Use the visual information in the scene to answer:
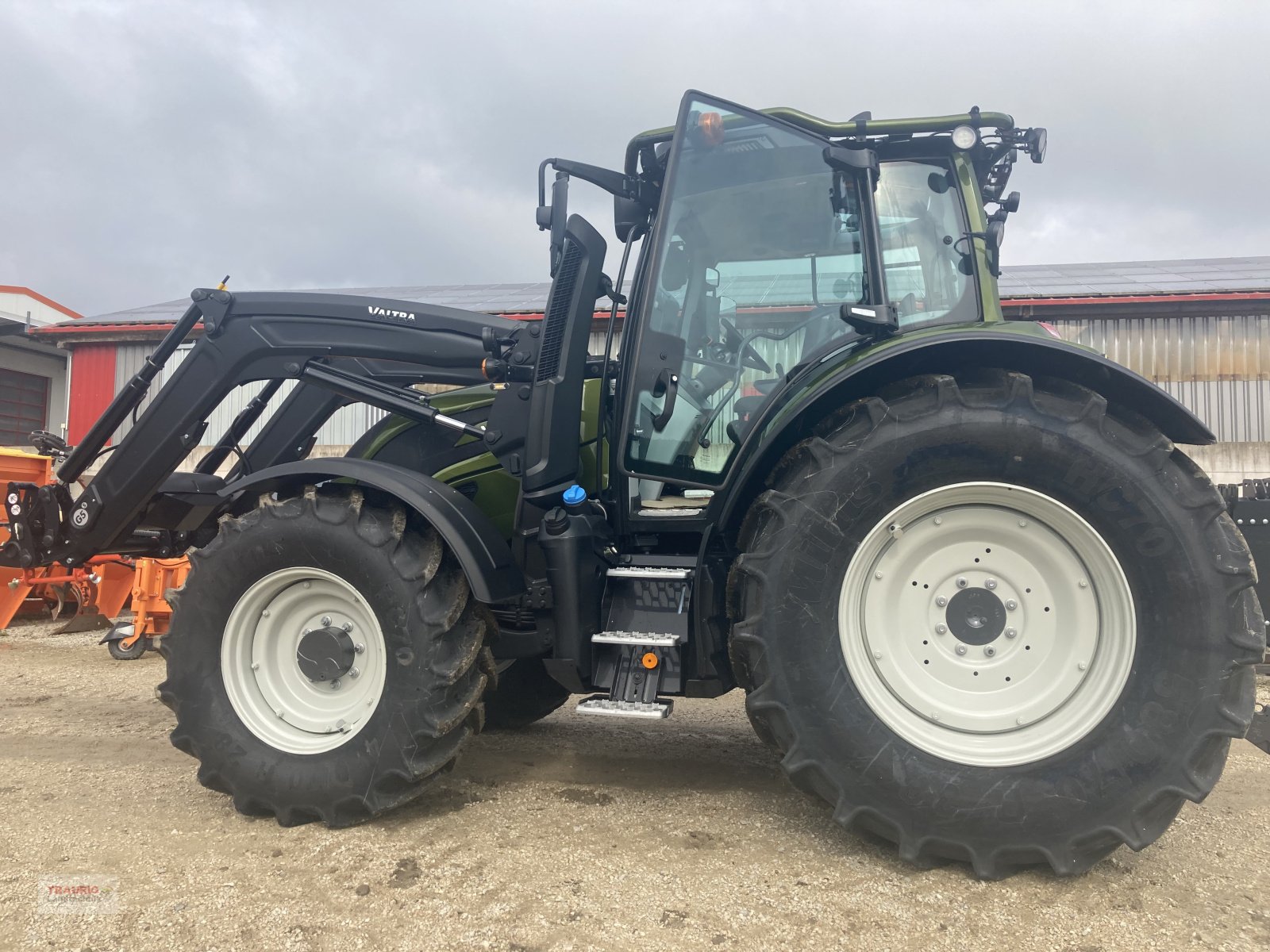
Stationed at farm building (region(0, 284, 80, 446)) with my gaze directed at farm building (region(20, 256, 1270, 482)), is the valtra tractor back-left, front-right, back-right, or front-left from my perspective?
front-right

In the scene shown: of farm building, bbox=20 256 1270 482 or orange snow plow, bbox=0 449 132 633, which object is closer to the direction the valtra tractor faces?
the orange snow plow

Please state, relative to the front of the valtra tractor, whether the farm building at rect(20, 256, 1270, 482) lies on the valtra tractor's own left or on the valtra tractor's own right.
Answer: on the valtra tractor's own right

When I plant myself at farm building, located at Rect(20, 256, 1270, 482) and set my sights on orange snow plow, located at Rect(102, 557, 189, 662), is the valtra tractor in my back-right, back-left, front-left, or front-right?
front-left

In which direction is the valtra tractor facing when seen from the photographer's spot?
facing to the left of the viewer

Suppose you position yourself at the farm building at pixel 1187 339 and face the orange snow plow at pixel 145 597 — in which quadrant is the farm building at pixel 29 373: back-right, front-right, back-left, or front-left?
front-right

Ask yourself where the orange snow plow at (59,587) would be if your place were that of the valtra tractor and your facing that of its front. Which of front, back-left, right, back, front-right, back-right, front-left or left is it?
front-right

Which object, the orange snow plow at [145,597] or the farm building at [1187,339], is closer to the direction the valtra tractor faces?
the orange snow plow

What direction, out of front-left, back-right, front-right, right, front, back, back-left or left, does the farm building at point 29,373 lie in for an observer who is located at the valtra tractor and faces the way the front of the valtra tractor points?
front-right

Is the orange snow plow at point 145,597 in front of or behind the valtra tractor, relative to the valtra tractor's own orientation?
in front

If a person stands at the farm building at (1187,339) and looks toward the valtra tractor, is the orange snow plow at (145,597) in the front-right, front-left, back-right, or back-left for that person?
front-right
